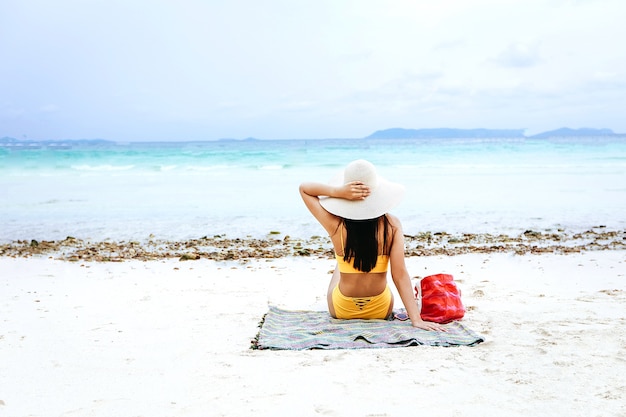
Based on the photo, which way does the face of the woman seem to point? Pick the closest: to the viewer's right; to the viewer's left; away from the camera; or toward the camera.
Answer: away from the camera

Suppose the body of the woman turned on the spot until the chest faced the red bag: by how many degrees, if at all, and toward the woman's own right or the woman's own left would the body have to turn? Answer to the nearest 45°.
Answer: approximately 45° to the woman's own right

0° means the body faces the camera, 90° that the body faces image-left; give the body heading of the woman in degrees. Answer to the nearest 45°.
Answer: approximately 180°
